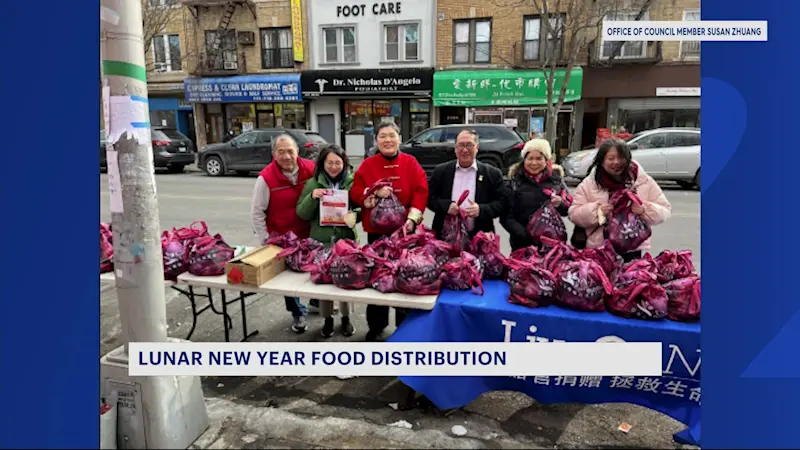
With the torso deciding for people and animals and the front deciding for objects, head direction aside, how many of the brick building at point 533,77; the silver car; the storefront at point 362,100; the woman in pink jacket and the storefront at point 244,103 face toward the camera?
4

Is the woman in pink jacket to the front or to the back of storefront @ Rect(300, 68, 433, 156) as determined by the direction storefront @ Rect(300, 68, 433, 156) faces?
to the front

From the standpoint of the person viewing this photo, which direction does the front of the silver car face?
facing to the left of the viewer

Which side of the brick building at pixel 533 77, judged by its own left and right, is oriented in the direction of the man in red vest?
front

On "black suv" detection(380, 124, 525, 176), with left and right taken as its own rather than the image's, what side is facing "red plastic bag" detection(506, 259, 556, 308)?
left

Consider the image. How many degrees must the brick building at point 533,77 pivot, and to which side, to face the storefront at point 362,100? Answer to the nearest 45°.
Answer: approximately 90° to its right

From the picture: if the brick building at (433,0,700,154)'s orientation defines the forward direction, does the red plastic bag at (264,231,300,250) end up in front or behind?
in front

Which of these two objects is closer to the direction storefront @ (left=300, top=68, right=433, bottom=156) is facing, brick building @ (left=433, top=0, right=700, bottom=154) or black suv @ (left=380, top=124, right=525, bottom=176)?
the black suv

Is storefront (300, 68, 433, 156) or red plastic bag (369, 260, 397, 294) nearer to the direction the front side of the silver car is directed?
the storefront

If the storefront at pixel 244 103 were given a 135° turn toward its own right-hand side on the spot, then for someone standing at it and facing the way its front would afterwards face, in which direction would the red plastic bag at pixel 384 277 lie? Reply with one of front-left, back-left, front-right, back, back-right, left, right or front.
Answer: back-left
